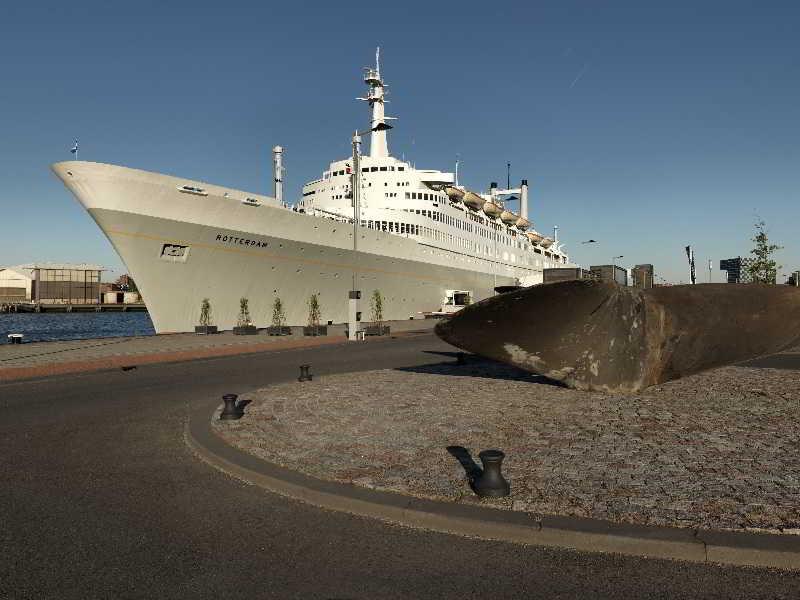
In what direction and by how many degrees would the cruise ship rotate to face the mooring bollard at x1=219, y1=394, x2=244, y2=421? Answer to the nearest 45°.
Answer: approximately 45° to its left

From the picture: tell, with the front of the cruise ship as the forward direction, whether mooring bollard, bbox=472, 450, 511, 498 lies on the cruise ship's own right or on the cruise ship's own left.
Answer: on the cruise ship's own left

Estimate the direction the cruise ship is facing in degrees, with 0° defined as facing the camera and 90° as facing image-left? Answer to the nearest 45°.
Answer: approximately 45°

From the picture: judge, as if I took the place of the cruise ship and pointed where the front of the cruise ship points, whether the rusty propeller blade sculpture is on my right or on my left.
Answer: on my left
